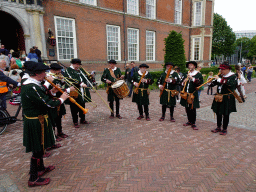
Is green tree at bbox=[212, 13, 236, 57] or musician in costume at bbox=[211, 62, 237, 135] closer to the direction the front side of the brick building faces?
the musician in costume

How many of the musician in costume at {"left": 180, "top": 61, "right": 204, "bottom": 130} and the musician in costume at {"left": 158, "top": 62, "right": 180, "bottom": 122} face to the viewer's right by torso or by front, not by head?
0

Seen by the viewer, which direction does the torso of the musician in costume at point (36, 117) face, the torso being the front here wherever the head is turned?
to the viewer's right

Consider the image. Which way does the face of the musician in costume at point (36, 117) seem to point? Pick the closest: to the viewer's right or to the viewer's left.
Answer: to the viewer's right

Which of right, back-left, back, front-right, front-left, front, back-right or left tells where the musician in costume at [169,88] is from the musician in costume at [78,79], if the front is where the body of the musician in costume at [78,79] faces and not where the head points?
front-left

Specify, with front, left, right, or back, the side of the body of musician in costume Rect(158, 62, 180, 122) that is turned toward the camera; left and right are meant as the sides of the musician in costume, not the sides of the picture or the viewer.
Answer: front

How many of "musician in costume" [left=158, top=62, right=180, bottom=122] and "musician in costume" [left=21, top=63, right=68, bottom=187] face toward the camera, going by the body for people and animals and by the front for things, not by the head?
1

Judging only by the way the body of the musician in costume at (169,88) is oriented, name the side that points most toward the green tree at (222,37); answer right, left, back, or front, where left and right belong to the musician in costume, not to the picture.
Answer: back

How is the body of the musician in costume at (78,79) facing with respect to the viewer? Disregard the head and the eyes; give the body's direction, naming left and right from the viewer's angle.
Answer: facing the viewer and to the right of the viewer

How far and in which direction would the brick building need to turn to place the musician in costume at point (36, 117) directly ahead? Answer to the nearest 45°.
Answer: approximately 45° to its right

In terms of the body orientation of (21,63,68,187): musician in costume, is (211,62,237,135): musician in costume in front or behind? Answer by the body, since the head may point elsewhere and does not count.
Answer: in front

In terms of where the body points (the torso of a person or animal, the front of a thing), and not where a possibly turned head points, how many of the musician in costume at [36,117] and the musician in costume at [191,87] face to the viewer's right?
1

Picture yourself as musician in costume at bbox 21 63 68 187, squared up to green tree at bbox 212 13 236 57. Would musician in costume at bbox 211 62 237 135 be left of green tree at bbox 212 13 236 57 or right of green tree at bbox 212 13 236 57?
right

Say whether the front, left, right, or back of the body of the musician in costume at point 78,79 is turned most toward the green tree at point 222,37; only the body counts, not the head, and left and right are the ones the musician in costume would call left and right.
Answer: left

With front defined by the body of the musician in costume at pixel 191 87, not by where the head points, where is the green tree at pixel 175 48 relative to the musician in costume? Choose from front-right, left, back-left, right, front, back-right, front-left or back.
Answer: back-right
